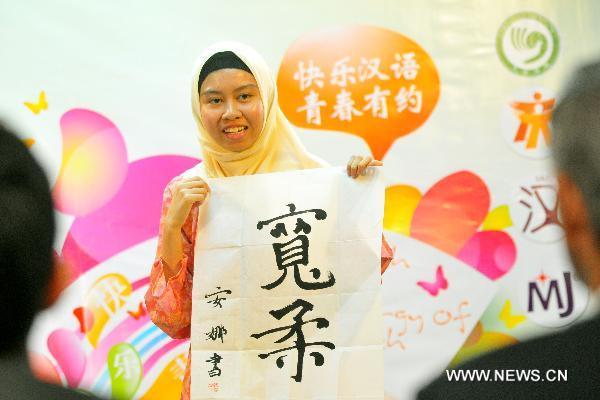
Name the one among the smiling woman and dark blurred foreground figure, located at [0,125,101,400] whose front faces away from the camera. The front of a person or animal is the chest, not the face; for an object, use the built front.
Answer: the dark blurred foreground figure

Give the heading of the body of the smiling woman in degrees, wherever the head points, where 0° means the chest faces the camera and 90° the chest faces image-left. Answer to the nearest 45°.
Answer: approximately 0°

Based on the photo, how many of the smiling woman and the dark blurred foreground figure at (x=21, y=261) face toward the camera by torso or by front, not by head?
1

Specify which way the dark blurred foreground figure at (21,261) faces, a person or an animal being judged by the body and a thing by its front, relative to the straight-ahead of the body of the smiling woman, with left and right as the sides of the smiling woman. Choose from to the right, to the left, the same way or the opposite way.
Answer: the opposite way

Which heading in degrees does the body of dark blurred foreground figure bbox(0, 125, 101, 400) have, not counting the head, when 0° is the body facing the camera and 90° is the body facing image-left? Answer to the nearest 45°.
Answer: approximately 180°

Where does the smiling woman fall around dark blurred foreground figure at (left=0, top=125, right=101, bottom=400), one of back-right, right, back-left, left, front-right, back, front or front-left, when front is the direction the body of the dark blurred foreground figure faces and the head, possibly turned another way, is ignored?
front-right

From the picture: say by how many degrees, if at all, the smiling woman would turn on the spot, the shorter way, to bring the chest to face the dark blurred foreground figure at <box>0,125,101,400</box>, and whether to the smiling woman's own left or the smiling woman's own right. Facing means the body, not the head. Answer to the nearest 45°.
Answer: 0° — they already face them
